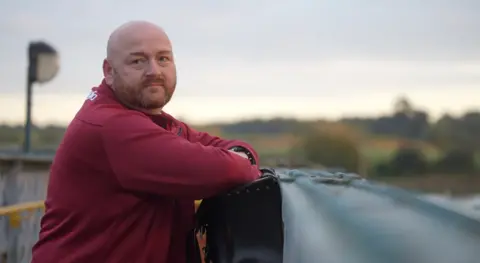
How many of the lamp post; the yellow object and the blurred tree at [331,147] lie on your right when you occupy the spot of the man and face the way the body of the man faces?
0

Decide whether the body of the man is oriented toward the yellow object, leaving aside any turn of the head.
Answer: no

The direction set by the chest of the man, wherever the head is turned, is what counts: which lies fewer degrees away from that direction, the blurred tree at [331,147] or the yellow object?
the blurred tree

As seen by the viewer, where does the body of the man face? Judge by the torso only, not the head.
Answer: to the viewer's right

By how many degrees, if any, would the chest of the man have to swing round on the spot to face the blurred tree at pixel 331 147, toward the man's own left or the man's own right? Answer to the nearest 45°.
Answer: approximately 45° to the man's own left

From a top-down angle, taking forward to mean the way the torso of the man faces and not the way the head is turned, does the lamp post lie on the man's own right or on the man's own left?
on the man's own left
